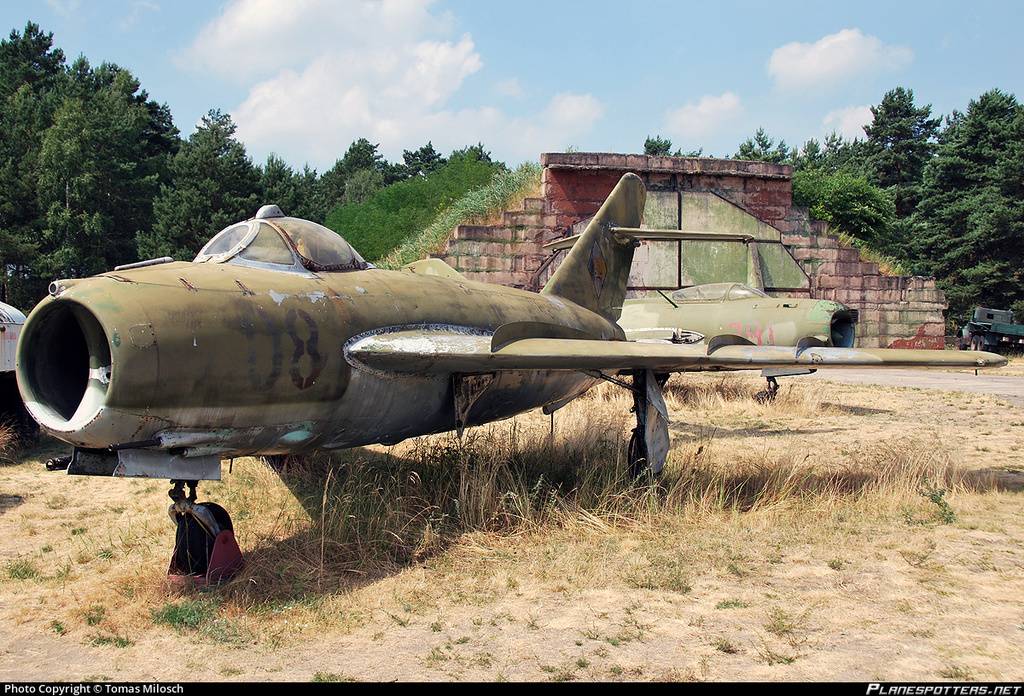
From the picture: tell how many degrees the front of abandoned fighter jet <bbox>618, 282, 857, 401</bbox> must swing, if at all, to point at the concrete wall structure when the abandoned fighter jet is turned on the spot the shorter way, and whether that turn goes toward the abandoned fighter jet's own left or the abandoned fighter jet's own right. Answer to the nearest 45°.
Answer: approximately 135° to the abandoned fighter jet's own left

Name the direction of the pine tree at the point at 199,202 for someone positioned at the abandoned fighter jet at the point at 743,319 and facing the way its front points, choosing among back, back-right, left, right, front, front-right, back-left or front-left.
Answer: back

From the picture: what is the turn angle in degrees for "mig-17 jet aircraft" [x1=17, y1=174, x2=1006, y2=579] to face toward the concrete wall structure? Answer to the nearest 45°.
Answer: approximately 135° to its right

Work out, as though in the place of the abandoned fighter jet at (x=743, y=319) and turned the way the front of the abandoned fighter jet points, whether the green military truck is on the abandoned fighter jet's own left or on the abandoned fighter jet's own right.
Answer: on the abandoned fighter jet's own left

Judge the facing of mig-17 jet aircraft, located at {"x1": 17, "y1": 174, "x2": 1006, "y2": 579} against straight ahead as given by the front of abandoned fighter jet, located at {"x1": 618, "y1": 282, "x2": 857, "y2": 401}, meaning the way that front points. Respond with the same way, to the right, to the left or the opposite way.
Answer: to the right

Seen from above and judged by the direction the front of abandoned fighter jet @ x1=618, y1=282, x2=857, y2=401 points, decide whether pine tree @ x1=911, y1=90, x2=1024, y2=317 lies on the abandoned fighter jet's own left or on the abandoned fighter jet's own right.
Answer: on the abandoned fighter jet's own left

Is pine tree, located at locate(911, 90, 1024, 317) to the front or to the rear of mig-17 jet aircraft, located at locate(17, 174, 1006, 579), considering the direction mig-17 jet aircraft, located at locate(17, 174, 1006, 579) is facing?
to the rear

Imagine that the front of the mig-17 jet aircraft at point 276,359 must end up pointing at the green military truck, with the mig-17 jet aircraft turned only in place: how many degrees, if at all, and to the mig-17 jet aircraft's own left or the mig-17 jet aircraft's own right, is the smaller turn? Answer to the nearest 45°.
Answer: approximately 180°

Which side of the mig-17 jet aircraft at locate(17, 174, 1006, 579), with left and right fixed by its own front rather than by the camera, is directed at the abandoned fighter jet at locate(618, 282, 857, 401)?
back

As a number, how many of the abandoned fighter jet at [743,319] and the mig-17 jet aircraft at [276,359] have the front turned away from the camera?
0

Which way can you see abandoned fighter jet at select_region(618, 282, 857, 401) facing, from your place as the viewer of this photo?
facing the viewer and to the right of the viewer

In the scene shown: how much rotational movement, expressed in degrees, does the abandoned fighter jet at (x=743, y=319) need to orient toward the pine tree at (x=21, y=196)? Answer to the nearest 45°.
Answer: approximately 180°

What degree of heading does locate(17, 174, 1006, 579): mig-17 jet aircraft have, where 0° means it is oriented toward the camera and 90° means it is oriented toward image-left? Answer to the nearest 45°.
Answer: approximately 45°
